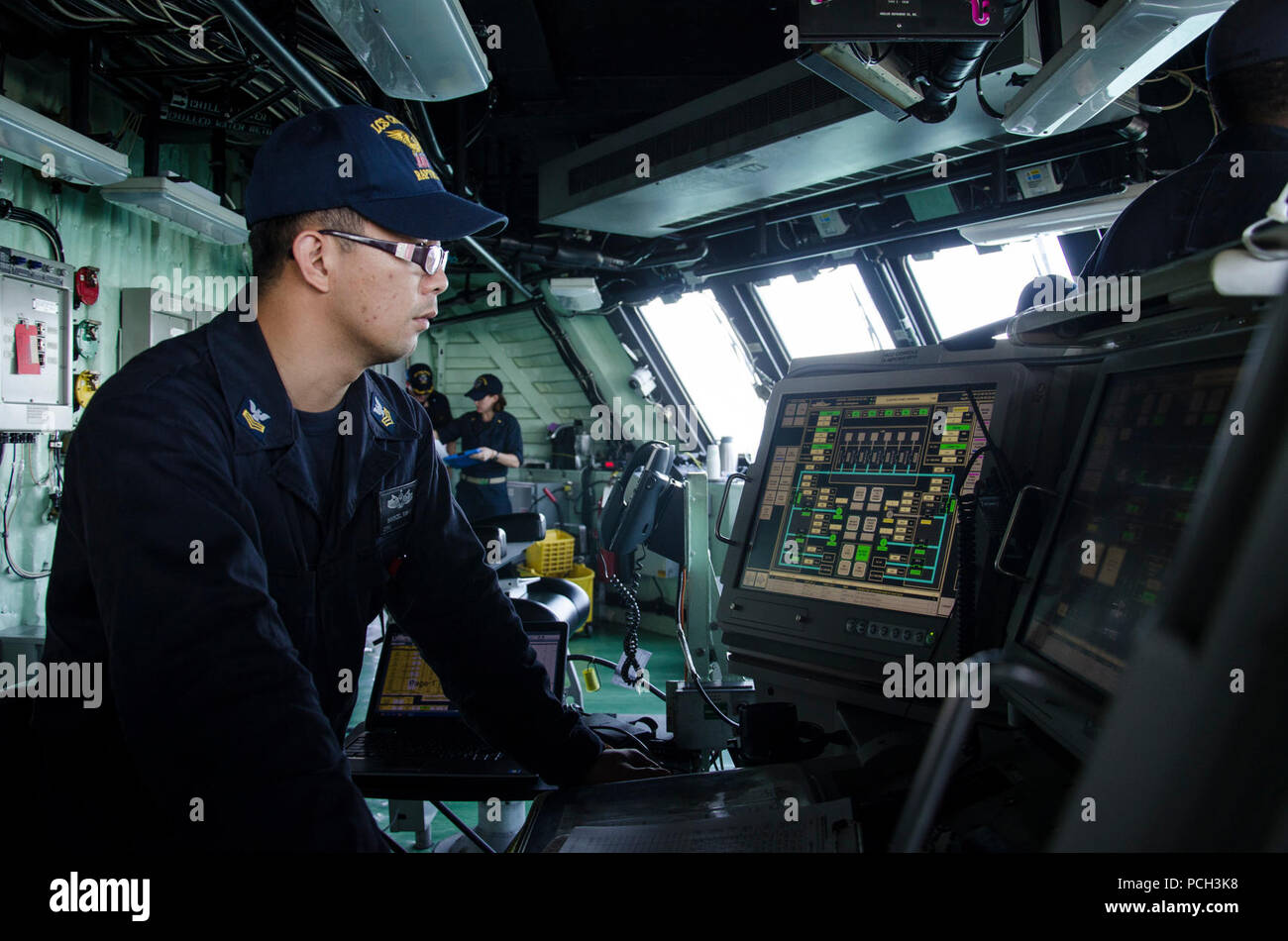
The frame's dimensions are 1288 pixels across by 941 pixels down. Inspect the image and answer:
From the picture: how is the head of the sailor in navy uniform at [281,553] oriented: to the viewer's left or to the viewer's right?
to the viewer's right

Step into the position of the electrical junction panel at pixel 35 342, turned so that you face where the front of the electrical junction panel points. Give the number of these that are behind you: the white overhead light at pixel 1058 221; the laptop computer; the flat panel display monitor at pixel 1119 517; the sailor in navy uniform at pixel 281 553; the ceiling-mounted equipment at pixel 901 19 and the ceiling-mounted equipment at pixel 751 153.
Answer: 0

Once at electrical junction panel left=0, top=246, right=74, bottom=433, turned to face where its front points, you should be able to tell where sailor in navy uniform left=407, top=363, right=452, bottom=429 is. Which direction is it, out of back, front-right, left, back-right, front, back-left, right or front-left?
left

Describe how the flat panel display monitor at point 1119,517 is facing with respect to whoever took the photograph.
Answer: facing the viewer and to the left of the viewer

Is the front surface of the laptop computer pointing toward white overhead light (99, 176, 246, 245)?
no

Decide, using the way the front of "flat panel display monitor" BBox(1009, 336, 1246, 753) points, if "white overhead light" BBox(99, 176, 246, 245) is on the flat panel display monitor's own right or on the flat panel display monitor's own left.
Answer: on the flat panel display monitor's own right

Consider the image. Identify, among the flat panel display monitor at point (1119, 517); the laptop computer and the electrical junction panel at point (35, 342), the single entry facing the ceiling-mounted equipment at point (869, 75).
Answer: the electrical junction panel

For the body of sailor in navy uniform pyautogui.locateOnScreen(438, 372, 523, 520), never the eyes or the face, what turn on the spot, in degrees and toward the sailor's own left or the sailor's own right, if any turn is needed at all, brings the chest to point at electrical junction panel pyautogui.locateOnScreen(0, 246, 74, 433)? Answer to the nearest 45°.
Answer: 0° — they already face it

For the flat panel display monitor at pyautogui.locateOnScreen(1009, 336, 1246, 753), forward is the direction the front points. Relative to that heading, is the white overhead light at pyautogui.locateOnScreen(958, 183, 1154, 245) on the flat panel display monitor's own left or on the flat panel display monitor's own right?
on the flat panel display monitor's own right

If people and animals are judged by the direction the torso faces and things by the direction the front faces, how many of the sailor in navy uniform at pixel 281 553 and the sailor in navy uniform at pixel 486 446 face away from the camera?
0

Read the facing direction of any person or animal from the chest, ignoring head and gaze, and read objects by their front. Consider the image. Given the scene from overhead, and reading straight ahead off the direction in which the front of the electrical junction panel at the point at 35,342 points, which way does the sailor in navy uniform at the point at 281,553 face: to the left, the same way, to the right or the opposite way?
the same way

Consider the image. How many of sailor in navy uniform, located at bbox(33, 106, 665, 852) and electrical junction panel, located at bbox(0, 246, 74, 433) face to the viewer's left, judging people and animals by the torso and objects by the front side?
0

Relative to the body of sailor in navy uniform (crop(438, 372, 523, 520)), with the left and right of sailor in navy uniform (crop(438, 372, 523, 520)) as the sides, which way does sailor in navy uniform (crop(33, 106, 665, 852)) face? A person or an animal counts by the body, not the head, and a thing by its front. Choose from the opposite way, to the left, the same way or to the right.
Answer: to the left

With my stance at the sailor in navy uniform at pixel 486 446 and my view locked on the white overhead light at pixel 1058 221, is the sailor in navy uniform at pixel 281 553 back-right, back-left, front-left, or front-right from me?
front-right

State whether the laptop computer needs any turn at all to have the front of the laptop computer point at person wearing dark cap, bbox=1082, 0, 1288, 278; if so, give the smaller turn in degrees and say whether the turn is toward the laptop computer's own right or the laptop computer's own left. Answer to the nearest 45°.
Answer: approximately 90° to the laptop computer's own left

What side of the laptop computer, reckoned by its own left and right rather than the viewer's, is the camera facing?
front

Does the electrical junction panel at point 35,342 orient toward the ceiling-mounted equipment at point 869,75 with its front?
yes

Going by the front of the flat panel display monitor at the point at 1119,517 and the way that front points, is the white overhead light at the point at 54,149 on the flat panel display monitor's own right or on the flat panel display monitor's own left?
on the flat panel display monitor's own right
